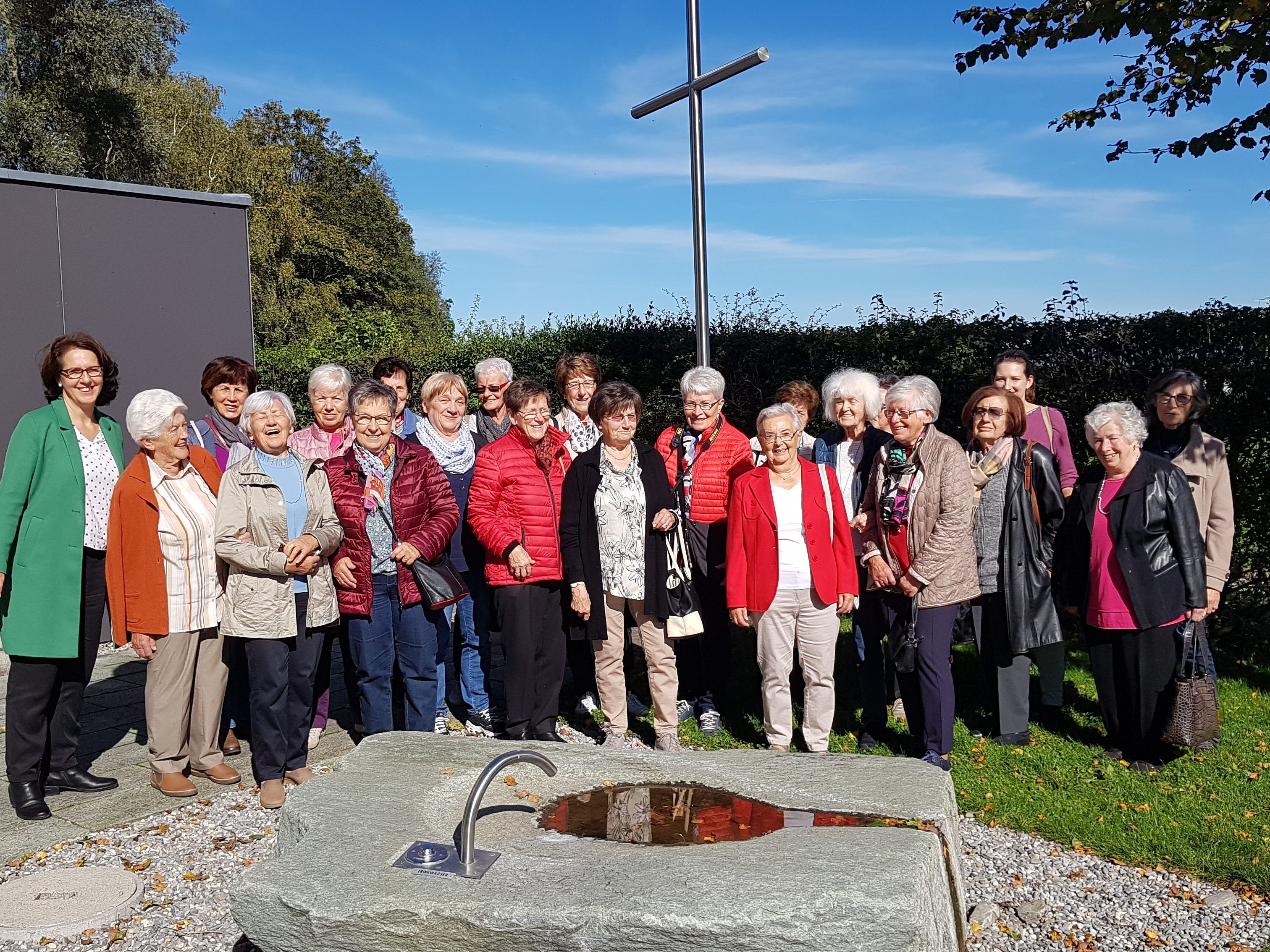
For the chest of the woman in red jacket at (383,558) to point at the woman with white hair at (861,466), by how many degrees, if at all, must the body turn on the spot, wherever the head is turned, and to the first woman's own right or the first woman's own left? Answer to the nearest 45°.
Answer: approximately 90° to the first woman's own left

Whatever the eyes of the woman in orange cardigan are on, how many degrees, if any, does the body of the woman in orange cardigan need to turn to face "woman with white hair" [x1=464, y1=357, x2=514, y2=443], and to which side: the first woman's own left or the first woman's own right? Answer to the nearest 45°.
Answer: approximately 90° to the first woman's own left

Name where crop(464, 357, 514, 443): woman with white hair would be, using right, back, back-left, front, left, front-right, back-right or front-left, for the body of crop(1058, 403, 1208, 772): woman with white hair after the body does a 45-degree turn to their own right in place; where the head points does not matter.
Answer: front

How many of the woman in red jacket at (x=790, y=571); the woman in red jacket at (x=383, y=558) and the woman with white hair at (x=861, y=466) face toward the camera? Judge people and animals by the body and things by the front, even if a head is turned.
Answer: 3

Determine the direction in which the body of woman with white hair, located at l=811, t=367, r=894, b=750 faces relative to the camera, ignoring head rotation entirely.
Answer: toward the camera

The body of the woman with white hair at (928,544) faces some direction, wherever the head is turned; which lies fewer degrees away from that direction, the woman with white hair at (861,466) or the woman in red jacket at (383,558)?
the woman in red jacket

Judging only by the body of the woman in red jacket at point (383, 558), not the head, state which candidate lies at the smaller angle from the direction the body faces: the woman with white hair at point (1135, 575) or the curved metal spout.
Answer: the curved metal spout

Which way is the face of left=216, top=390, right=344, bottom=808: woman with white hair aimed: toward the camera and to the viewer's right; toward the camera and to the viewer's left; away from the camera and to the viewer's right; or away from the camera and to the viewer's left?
toward the camera and to the viewer's right

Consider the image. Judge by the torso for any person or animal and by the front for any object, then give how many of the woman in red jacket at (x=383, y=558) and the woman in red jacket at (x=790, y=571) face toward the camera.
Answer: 2

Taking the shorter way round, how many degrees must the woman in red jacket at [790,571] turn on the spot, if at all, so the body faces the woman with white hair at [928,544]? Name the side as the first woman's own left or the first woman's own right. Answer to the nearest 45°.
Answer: approximately 90° to the first woman's own left

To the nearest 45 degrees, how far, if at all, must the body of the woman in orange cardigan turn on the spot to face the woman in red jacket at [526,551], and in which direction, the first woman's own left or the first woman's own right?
approximately 45° to the first woman's own left

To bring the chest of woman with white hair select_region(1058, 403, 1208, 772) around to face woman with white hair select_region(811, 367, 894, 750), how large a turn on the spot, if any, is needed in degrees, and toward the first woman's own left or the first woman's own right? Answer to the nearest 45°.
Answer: approximately 45° to the first woman's own right

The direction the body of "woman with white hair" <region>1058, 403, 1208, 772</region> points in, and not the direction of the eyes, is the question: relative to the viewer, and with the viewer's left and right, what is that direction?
facing the viewer and to the left of the viewer

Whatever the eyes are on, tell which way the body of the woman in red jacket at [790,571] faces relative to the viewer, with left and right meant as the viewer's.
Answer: facing the viewer

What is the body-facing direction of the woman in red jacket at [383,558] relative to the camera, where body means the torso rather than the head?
toward the camera

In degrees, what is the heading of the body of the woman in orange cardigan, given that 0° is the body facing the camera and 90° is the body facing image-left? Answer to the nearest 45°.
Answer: approximately 315°
